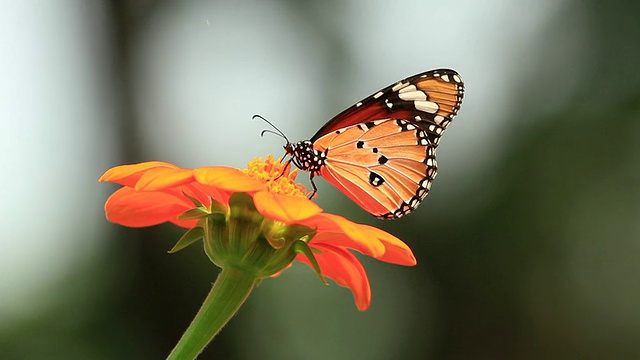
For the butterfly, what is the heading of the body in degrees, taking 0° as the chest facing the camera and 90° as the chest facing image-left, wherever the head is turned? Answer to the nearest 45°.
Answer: approximately 90°
